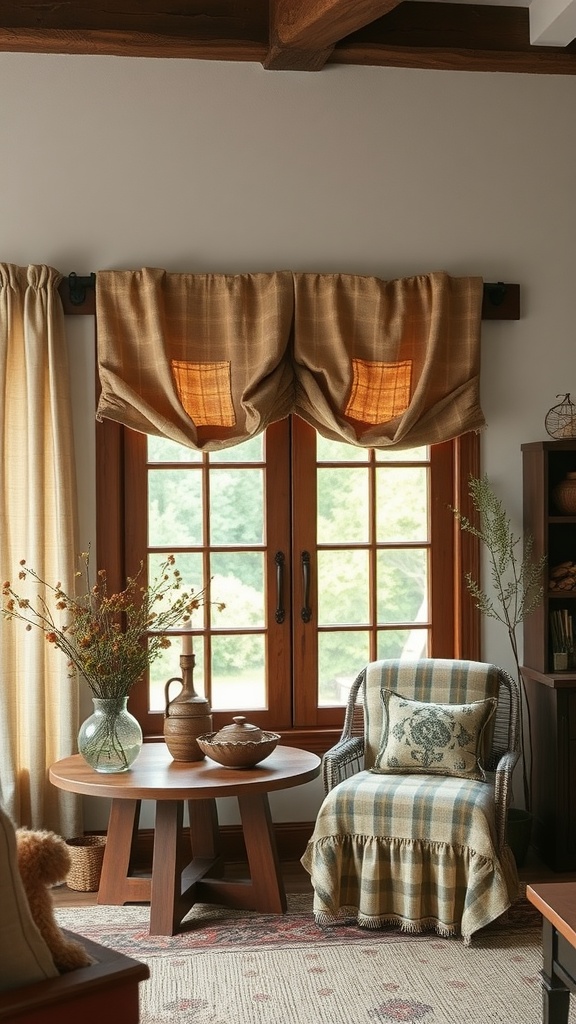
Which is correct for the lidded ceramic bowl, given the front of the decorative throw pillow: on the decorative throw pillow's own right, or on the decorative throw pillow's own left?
on the decorative throw pillow's own right

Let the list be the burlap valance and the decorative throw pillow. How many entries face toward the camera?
2

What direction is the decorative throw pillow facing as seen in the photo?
toward the camera

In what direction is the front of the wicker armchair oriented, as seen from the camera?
facing the viewer and to the left of the viewer

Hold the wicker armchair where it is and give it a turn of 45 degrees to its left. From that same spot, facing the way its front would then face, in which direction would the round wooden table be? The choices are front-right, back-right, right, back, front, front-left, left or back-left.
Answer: right

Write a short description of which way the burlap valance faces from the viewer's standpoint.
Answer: facing the viewer

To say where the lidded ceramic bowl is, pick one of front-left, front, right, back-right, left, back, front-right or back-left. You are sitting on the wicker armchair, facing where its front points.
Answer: front-right
